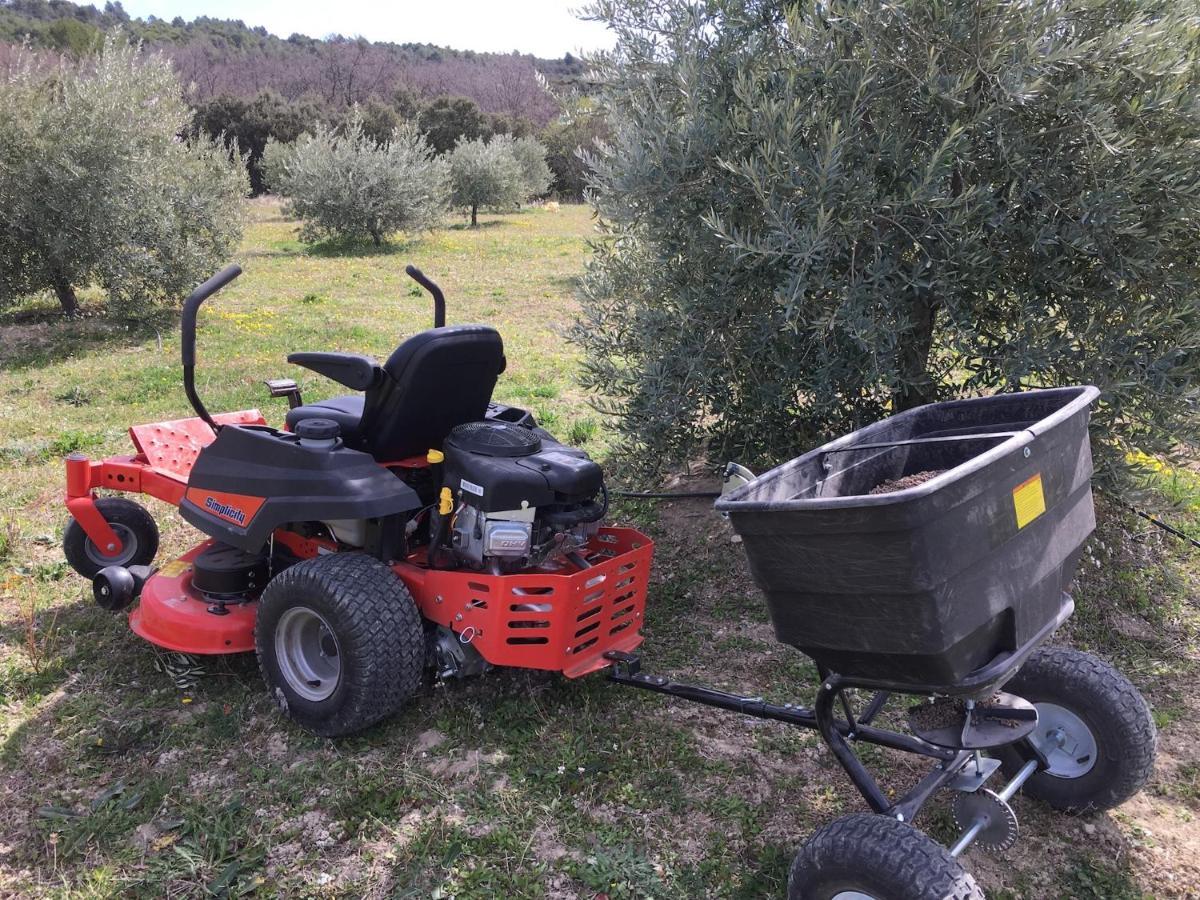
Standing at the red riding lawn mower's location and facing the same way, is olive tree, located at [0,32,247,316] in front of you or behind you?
in front

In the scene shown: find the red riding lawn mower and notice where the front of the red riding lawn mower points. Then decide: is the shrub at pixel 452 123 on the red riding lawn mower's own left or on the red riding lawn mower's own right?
on the red riding lawn mower's own right

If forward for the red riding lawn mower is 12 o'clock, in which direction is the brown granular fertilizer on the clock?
The brown granular fertilizer is roughly at 6 o'clock from the red riding lawn mower.

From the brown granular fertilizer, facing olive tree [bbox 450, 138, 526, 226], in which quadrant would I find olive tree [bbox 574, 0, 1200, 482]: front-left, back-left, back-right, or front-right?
front-right

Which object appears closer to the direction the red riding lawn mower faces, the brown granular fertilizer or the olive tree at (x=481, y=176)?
the olive tree

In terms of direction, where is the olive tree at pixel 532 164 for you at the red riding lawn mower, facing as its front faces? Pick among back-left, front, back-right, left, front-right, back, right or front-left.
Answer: front-right

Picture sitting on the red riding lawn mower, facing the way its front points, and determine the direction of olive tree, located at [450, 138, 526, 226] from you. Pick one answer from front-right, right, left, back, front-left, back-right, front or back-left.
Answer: front-right

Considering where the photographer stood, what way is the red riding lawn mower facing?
facing away from the viewer and to the left of the viewer

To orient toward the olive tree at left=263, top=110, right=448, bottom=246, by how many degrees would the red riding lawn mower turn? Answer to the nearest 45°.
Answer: approximately 45° to its right

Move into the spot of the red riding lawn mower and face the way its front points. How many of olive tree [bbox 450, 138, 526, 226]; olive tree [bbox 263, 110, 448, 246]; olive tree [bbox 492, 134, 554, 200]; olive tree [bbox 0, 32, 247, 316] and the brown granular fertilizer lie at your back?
1

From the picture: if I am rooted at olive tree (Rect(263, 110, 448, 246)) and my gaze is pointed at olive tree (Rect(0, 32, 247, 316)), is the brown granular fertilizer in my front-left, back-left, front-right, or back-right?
front-left

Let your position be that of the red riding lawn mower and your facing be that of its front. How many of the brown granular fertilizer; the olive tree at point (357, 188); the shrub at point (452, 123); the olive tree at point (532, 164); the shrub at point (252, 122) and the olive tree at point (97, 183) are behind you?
1
